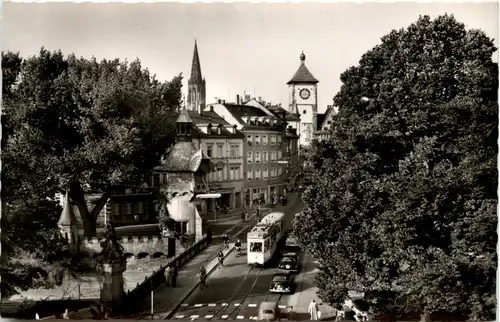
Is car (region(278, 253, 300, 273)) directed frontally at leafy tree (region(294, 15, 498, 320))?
no

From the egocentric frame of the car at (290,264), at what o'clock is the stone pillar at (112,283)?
The stone pillar is roughly at 9 o'clock from the car.

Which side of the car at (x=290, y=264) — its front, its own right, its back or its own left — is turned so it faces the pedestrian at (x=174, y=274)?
left

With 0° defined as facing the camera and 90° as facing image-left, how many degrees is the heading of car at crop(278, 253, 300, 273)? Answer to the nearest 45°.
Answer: approximately 180°

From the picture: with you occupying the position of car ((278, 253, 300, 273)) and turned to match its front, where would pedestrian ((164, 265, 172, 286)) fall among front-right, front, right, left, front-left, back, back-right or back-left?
left

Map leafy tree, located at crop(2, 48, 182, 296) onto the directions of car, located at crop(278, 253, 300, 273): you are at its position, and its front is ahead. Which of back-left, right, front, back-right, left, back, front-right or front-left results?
left

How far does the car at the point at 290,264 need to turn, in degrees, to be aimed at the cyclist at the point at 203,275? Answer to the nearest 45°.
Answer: approximately 90° to its left
